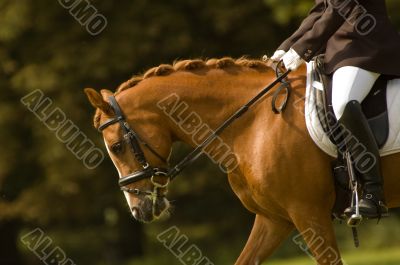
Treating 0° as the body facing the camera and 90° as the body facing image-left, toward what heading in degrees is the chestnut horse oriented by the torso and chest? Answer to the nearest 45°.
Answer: approximately 90°
